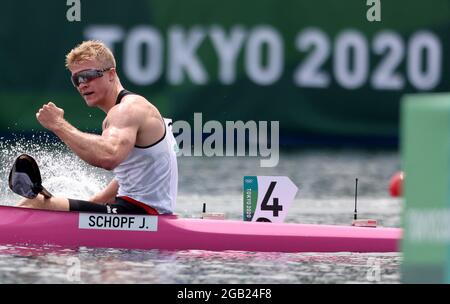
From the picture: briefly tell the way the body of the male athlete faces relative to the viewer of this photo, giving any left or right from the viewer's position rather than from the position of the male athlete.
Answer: facing to the left of the viewer
